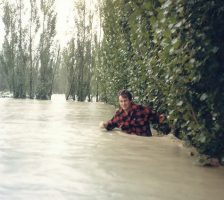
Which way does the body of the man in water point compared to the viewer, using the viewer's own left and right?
facing the viewer and to the left of the viewer
